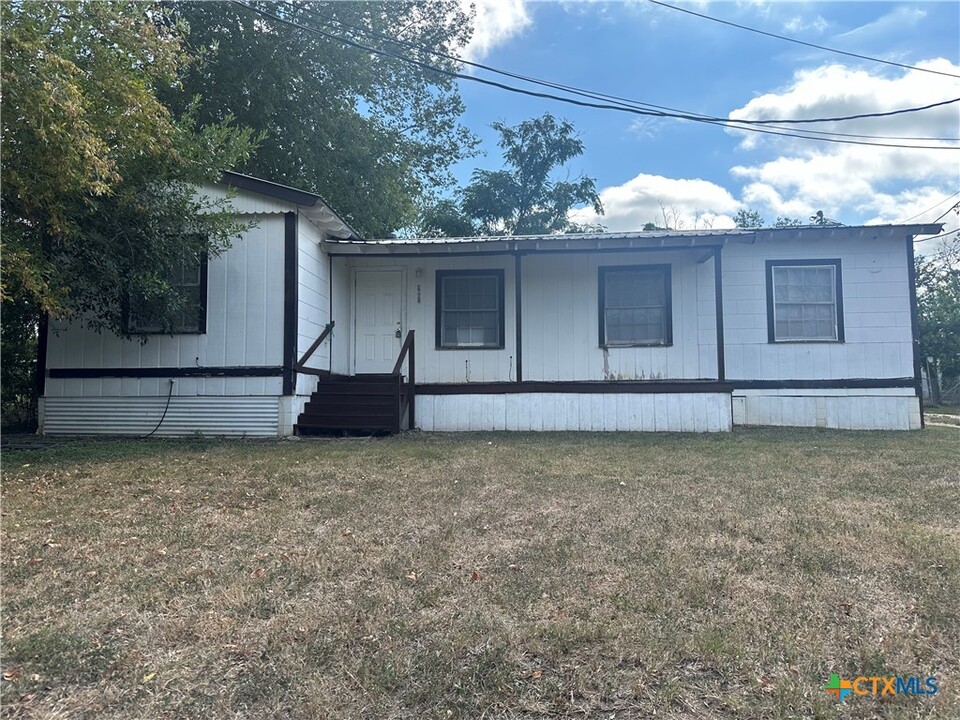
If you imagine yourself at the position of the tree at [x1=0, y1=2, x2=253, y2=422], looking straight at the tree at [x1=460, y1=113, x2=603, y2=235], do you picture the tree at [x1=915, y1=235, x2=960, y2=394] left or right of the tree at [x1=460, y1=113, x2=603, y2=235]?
right

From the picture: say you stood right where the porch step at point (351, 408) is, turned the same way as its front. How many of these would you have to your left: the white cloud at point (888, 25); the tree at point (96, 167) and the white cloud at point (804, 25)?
2

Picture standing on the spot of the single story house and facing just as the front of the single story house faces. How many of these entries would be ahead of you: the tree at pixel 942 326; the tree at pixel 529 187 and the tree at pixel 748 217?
0

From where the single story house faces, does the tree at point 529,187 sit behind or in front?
behind

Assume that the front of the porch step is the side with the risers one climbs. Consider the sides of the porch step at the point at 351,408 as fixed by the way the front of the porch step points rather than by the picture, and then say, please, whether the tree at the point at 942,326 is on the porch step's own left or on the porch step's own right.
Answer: on the porch step's own left

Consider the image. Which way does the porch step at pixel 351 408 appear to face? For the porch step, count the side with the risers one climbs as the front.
toward the camera

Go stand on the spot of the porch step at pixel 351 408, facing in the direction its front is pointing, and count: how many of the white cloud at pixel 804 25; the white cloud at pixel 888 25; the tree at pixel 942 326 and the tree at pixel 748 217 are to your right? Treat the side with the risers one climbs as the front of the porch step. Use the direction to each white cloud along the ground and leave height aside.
0

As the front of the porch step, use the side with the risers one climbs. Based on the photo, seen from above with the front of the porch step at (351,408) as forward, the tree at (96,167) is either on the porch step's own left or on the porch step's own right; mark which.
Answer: on the porch step's own right

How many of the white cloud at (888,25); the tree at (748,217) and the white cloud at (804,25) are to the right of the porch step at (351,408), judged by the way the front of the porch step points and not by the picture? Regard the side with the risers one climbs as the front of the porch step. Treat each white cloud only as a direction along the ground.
0

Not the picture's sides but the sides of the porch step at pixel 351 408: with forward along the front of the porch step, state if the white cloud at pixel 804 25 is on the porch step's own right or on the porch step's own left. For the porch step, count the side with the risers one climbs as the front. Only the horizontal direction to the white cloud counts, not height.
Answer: on the porch step's own left

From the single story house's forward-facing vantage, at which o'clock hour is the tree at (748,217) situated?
The tree is roughly at 7 o'clock from the single story house.

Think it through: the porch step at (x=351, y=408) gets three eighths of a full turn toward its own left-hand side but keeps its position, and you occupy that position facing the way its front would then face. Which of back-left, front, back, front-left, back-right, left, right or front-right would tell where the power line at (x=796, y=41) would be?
front-right

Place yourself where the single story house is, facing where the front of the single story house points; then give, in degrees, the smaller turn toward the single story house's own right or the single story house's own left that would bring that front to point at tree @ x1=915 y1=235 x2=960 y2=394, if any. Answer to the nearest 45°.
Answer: approximately 135° to the single story house's own left
